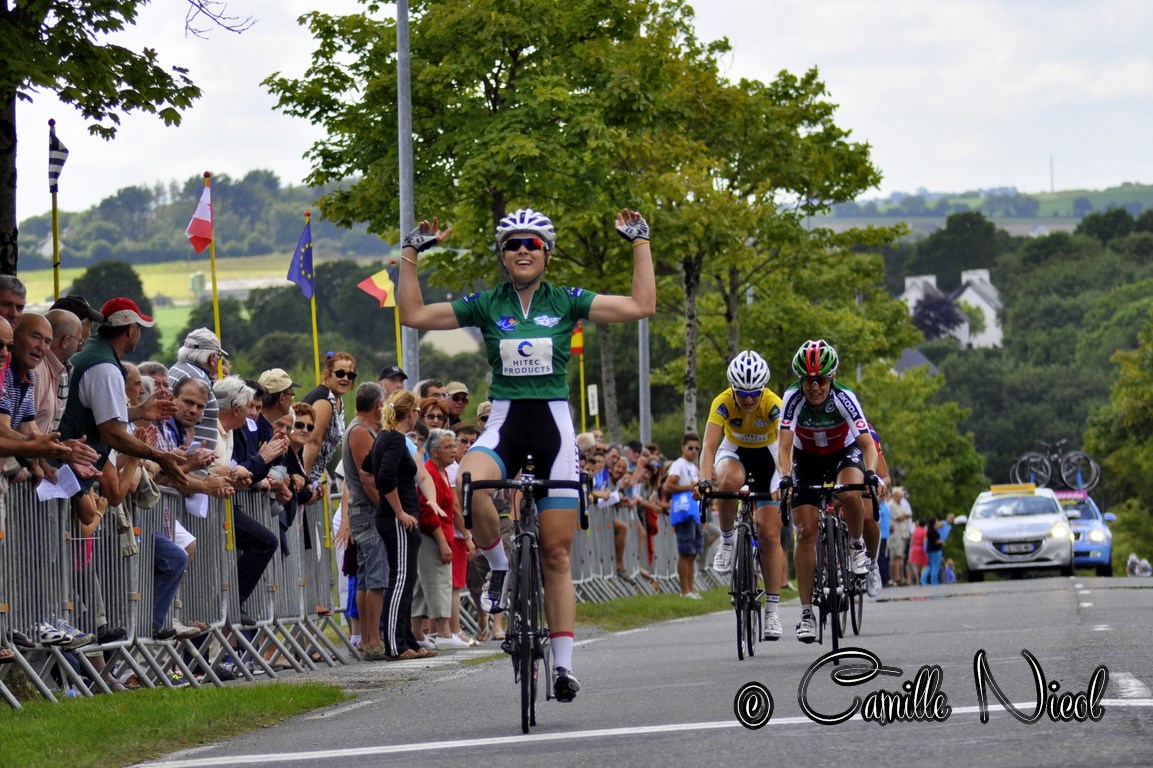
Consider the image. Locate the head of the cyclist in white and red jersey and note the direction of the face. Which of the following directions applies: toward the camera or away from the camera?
toward the camera

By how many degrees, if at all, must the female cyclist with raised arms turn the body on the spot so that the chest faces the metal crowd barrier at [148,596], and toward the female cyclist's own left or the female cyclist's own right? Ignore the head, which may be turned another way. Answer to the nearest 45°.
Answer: approximately 135° to the female cyclist's own right

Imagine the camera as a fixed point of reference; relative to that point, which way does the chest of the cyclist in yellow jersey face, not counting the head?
toward the camera

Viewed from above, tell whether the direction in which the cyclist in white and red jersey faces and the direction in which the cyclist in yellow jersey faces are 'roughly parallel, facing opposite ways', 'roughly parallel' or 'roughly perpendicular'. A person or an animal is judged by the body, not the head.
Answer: roughly parallel

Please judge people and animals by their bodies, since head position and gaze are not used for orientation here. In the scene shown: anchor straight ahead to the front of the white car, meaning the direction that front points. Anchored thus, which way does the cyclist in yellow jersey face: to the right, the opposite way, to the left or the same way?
the same way

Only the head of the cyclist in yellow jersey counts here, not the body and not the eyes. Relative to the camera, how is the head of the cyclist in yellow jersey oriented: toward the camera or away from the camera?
toward the camera

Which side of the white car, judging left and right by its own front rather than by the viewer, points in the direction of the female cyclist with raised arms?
front

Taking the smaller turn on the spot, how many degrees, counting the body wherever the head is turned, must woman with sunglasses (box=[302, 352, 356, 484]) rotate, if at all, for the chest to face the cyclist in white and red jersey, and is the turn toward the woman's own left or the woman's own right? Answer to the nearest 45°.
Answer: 0° — they already face them

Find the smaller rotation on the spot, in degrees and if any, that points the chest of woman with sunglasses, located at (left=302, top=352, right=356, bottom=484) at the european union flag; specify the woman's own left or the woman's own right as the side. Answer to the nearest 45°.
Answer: approximately 135° to the woman's own left

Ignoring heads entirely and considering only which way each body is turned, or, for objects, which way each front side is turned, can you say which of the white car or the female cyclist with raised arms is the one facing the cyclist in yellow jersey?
the white car

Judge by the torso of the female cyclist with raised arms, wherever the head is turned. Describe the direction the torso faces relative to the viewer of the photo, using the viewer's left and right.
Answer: facing the viewer

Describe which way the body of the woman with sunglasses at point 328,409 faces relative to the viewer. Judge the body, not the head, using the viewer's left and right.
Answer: facing the viewer and to the right of the viewer
